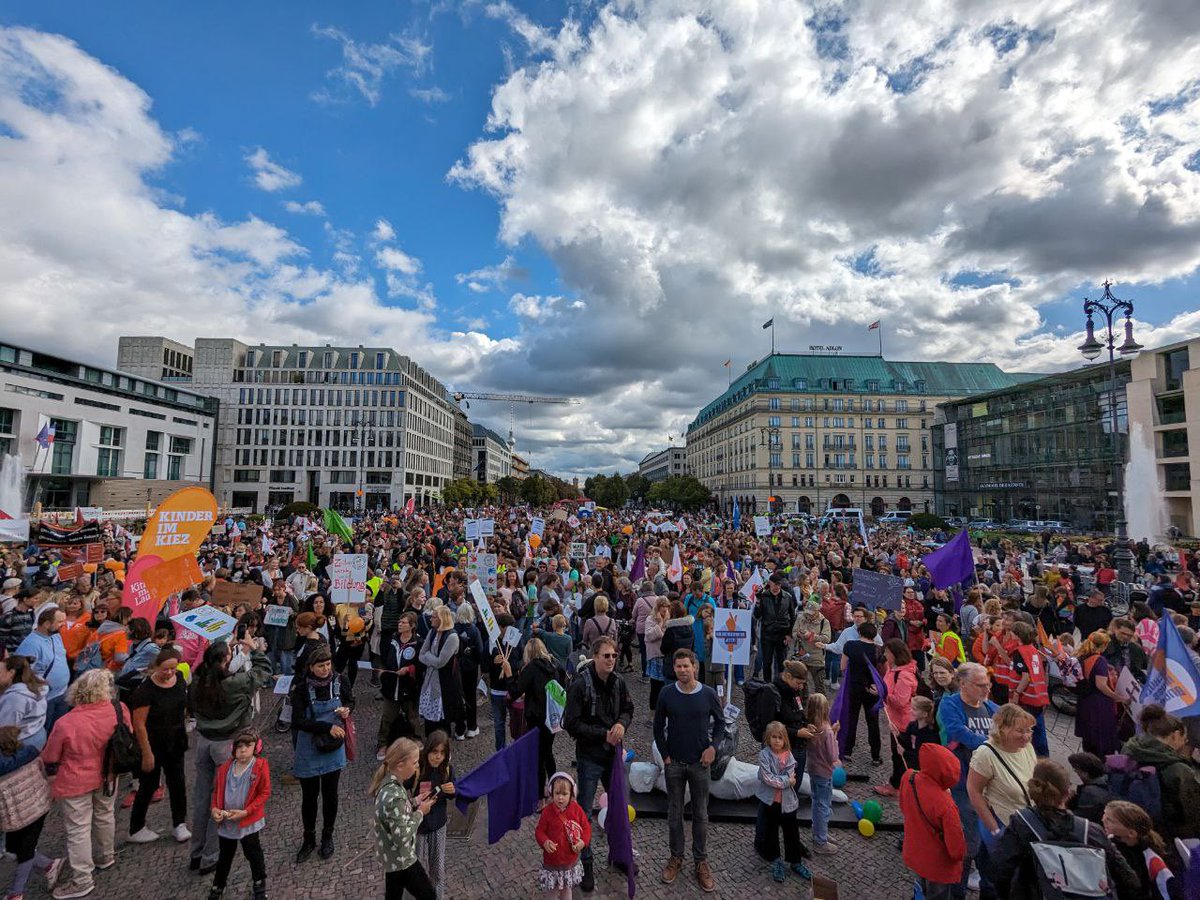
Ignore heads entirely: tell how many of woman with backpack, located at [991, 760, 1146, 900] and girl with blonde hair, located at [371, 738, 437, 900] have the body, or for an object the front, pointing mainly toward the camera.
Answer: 0

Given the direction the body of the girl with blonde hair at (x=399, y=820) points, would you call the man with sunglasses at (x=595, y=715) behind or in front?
in front

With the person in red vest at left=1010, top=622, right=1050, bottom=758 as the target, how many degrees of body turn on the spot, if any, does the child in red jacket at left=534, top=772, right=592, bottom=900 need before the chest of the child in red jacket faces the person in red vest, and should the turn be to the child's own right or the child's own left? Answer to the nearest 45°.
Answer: approximately 90° to the child's own left

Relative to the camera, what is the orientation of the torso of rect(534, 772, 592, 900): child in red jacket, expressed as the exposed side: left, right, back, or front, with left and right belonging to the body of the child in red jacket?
front

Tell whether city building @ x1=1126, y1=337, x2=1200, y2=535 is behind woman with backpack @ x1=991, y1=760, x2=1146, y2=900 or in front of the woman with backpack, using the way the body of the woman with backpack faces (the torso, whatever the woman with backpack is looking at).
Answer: in front

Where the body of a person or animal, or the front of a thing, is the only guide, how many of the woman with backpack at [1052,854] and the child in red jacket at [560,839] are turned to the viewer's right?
0

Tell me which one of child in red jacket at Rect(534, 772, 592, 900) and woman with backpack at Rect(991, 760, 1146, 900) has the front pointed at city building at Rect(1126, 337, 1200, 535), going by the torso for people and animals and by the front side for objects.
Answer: the woman with backpack

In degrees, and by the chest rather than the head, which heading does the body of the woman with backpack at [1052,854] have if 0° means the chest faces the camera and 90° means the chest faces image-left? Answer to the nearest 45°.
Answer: approximately 180°

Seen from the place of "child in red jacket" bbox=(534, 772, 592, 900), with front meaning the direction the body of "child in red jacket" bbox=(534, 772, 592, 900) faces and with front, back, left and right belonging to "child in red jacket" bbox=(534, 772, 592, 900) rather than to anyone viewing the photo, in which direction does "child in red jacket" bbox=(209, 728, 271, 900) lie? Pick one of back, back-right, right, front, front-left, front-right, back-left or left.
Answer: right

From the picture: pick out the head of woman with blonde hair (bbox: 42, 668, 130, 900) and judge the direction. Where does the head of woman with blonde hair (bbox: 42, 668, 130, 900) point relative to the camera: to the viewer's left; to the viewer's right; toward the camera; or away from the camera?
away from the camera
